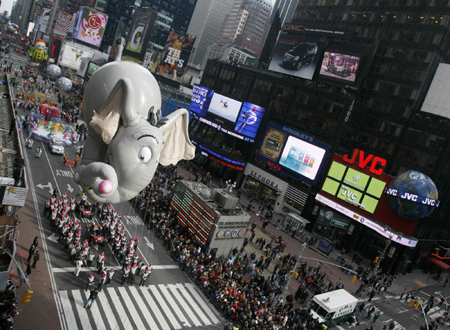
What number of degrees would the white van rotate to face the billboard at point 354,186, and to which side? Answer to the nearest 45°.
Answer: approximately 135° to its right

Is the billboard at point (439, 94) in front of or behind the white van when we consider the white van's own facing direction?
behind

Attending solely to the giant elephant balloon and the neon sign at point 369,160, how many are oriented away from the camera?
0

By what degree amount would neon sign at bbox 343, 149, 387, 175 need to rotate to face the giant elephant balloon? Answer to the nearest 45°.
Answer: approximately 45° to its right

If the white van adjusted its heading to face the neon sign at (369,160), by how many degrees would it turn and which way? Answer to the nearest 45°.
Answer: approximately 135° to its right

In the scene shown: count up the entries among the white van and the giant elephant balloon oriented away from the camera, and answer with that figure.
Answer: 0

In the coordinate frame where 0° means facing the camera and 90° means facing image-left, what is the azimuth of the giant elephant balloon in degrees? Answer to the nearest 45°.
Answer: approximately 45°
